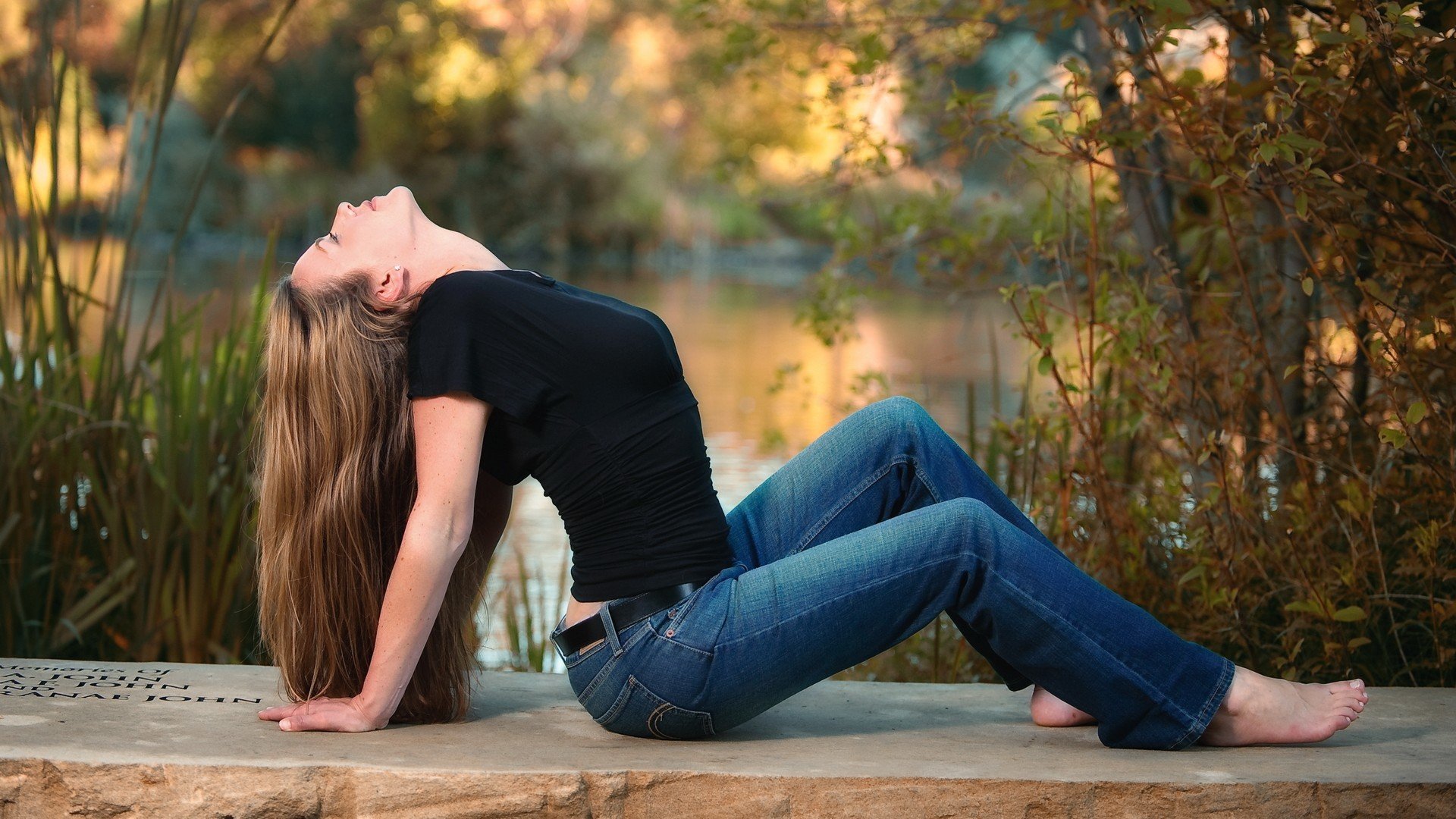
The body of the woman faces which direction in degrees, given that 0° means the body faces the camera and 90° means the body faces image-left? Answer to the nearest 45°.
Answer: approximately 270°
